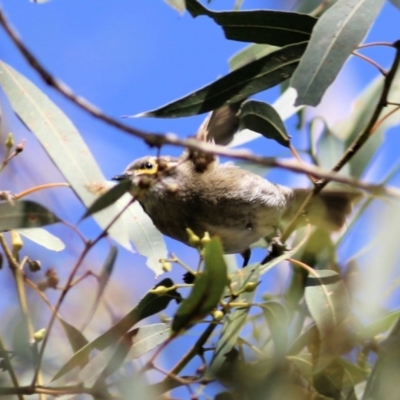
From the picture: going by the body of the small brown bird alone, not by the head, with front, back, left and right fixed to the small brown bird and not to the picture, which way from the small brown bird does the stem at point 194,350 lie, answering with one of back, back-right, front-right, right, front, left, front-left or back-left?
left

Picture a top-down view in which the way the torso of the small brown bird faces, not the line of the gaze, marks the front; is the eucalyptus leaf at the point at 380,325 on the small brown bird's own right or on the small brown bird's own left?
on the small brown bird's own left

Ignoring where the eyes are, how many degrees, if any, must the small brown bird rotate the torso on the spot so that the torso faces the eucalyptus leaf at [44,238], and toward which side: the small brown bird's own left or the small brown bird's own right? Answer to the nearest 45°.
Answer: approximately 45° to the small brown bird's own left

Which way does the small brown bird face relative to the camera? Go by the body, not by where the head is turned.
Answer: to the viewer's left
